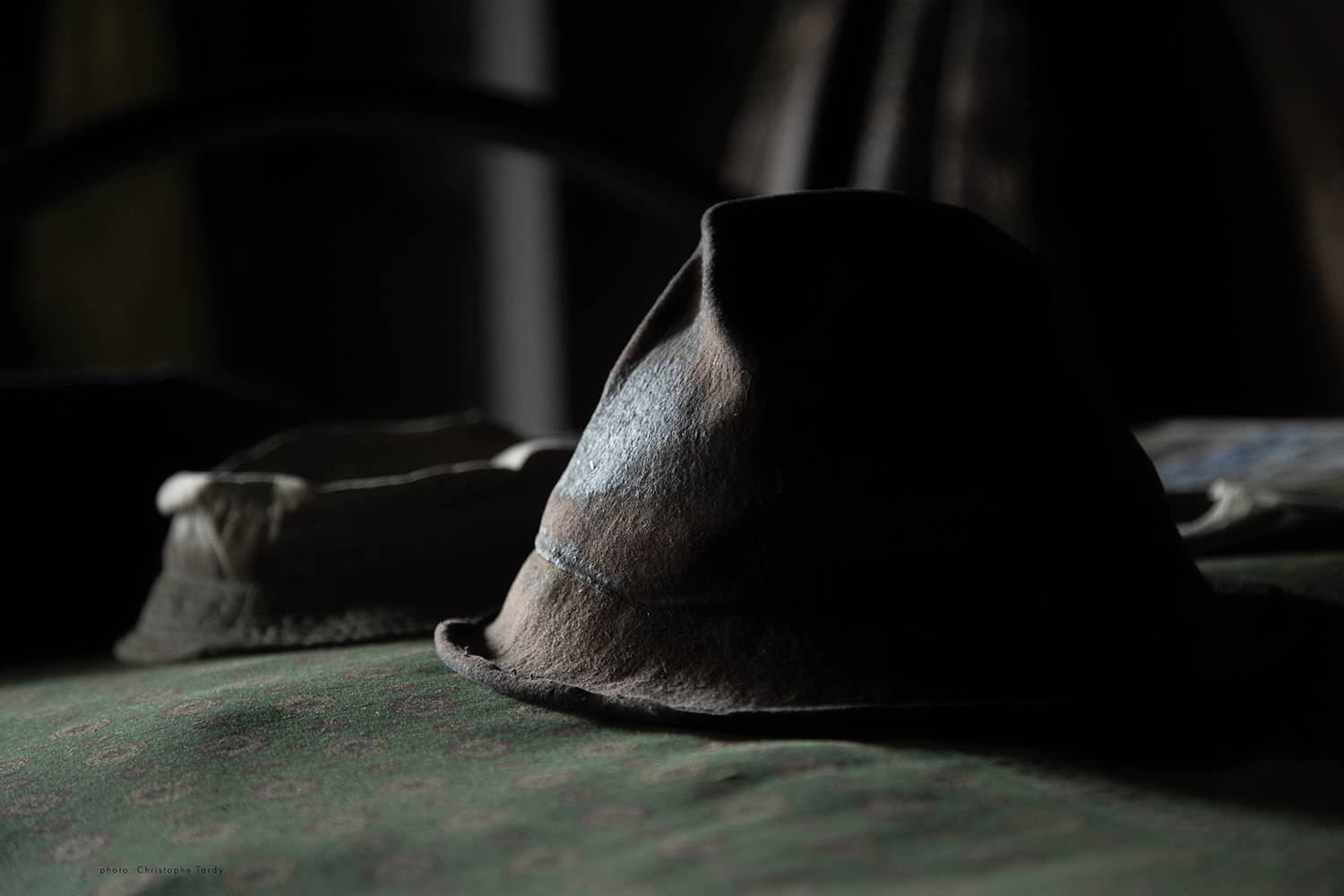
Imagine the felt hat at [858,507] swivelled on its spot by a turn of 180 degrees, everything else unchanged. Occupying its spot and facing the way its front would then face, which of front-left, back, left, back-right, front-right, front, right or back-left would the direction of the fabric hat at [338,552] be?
back-left

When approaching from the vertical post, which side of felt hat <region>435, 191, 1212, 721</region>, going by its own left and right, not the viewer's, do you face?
right
